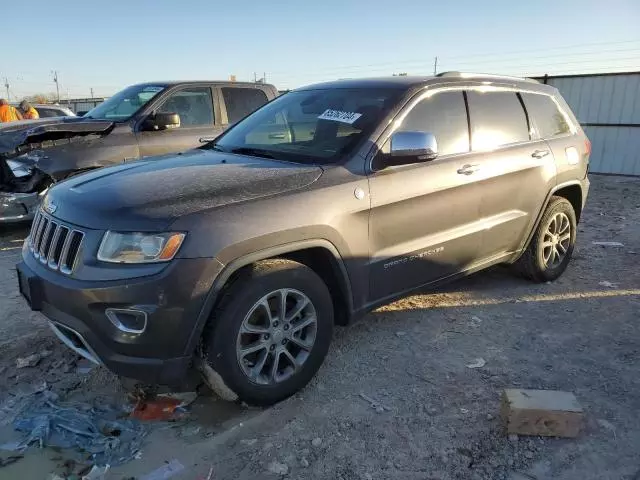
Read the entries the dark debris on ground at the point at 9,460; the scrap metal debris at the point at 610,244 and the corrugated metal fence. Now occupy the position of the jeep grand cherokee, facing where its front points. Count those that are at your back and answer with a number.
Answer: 2

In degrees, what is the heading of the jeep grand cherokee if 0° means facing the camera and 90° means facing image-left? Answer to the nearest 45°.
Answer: approximately 45°

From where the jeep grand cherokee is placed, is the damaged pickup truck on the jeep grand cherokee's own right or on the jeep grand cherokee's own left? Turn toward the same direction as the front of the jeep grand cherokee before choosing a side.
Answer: on the jeep grand cherokee's own right

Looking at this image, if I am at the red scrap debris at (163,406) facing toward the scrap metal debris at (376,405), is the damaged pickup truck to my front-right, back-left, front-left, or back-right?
back-left

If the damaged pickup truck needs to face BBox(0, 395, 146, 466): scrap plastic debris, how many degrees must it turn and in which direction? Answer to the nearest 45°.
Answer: approximately 45° to its left

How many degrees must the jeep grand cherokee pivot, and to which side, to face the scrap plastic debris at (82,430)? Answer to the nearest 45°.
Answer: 0° — it already faces it

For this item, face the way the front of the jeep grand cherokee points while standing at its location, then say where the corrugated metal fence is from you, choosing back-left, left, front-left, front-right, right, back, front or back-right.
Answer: back

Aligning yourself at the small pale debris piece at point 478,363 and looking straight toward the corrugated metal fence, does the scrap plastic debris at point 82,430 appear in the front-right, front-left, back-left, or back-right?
back-left

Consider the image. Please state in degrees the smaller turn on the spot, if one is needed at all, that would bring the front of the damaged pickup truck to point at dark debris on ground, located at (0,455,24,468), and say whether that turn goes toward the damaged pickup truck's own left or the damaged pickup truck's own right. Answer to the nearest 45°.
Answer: approximately 45° to the damaged pickup truck's own left

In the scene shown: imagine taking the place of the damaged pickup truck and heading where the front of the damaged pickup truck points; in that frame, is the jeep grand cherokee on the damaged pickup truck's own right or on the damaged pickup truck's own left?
on the damaged pickup truck's own left

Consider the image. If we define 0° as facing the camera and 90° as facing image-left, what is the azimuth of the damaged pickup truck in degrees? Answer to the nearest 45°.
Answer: approximately 45°
